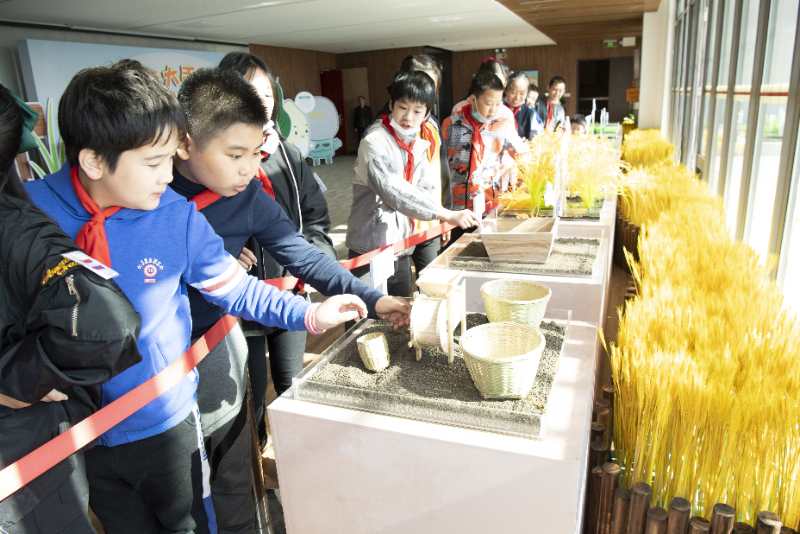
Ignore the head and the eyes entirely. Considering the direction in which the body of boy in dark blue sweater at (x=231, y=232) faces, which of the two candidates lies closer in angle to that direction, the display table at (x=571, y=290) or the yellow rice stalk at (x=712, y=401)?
the yellow rice stalk

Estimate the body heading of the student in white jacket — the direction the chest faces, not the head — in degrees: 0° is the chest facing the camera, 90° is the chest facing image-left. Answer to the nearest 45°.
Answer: approximately 315°

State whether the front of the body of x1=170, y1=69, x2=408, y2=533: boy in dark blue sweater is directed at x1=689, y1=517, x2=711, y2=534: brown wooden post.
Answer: yes

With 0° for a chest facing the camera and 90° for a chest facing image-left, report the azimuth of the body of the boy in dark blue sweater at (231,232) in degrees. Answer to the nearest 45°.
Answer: approximately 315°

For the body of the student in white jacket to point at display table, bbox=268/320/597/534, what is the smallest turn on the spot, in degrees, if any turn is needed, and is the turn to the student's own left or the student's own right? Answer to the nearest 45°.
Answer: approximately 45° to the student's own right

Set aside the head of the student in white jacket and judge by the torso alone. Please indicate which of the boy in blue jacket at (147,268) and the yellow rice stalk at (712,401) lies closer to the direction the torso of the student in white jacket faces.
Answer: the yellow rice stalk

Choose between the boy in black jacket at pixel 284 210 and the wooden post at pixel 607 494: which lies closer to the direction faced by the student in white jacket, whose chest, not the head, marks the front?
the wooden post

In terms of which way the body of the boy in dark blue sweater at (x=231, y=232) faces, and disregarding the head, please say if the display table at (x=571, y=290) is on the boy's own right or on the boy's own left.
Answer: on the boy's own left
